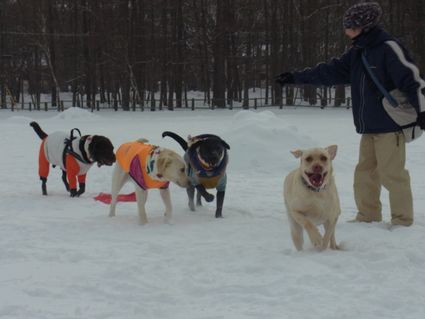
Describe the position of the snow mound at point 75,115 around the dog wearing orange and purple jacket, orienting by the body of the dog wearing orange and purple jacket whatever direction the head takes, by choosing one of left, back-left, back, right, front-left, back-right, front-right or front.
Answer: back-left

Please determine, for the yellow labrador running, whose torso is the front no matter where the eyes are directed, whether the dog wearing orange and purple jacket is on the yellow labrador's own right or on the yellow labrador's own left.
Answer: on the yellow labrador's own right

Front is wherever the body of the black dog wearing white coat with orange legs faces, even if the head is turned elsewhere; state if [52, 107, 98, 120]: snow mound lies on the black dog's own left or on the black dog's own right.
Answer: on the black dog's own left

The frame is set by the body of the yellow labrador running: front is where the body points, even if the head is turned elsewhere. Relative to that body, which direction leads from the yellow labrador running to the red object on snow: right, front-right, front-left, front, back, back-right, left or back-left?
back-right

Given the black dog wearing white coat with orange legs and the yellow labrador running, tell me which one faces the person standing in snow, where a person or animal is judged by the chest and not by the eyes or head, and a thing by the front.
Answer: the black dog wearing white coat with orange legs

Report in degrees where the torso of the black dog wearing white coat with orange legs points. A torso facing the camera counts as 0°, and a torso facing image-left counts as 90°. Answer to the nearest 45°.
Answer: approximately 315°
